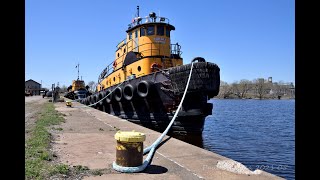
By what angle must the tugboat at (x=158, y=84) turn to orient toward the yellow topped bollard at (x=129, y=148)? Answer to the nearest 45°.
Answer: approximately 45° to its right

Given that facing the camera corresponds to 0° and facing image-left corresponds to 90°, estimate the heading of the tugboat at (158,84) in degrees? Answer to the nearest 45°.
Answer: approximately 315°
